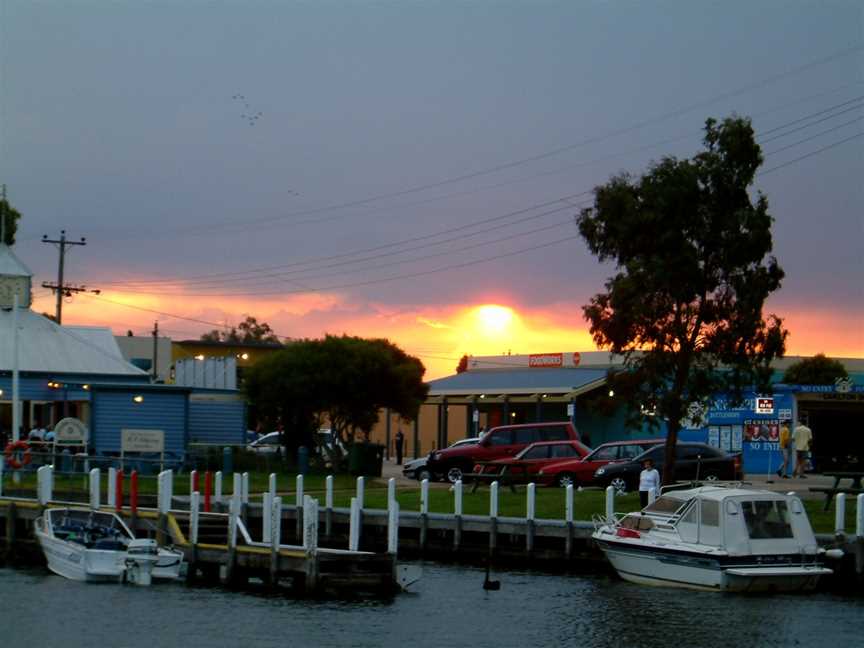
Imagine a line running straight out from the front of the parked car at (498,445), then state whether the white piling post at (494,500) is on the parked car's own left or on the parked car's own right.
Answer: on the parked car's own left

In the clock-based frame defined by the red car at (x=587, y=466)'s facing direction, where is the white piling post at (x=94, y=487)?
The white piling post is roughly at 11 o'clock from the red car.

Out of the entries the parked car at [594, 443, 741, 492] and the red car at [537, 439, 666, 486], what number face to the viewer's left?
2

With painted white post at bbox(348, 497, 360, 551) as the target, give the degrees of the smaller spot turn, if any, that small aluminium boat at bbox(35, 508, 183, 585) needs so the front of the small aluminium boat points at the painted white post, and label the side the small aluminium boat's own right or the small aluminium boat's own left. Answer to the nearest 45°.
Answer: approximately 180°

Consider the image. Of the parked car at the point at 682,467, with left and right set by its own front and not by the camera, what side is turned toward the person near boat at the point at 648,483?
left

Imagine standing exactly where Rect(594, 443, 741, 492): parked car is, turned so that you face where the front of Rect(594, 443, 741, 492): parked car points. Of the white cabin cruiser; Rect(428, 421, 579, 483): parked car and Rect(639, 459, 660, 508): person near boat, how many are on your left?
2

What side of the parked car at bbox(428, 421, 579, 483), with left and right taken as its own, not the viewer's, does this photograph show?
left

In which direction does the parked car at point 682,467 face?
to the viewer's left

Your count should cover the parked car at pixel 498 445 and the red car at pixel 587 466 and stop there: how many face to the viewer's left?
2

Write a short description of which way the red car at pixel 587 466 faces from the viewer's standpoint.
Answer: facing to the left of the viewer

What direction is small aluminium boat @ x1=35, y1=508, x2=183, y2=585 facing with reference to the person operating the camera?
facing away from the viewer and to the left of the viewer
